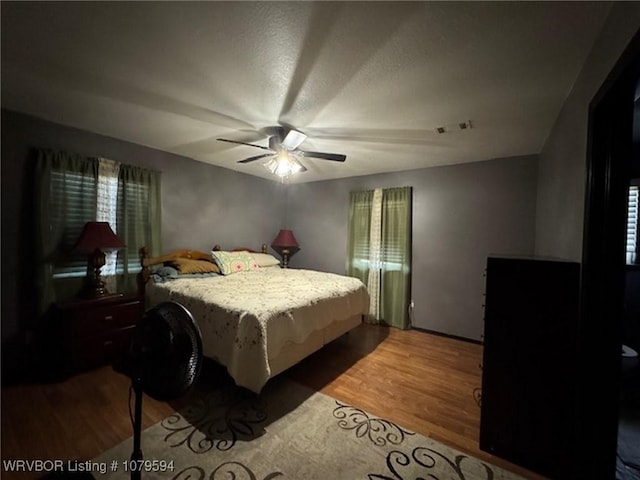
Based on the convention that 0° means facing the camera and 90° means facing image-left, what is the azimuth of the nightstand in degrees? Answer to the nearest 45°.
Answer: approximately 315°

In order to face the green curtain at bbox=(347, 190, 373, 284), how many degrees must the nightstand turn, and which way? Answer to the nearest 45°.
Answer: approximately 45° to its left

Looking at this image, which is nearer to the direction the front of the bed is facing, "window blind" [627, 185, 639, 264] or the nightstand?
the window blind

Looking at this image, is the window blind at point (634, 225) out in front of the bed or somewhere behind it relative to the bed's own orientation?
in front

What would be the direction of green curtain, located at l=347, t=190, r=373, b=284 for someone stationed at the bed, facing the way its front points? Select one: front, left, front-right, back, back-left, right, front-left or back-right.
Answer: left

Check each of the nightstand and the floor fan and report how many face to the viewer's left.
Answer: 0

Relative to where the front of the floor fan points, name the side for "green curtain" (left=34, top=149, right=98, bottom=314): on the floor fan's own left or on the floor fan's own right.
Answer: on the floor fan's own left

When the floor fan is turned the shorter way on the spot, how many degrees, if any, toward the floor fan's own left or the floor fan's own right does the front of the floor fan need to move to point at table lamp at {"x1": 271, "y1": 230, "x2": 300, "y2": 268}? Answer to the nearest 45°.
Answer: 0° — it already faces it

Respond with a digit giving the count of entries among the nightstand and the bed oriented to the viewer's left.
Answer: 0

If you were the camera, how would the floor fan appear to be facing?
facing away from the viewer and to the right of the viewer

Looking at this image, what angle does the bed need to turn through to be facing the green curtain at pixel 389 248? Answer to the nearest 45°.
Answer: approximately 90° to its left
